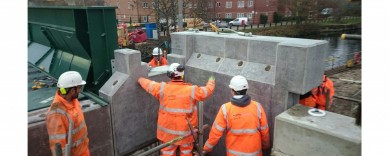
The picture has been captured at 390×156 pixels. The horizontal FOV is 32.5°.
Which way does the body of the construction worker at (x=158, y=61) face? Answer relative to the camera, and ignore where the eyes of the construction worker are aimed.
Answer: toward the camera

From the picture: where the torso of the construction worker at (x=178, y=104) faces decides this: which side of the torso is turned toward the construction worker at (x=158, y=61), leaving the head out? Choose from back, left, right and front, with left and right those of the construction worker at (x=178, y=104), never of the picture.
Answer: front

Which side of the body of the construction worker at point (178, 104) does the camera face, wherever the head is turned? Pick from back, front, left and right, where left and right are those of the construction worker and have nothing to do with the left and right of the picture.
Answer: back

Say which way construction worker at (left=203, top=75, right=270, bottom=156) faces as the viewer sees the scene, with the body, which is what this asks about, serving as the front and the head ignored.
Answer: away from the camera

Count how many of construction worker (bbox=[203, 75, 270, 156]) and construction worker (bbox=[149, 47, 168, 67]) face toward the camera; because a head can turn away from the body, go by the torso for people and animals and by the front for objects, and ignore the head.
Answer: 1

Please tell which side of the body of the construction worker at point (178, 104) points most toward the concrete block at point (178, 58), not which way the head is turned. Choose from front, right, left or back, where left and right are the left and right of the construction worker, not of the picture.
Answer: front

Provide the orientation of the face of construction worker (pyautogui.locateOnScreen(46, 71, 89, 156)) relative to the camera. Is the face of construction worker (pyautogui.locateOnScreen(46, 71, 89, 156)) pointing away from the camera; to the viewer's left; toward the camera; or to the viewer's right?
to the viewer's right

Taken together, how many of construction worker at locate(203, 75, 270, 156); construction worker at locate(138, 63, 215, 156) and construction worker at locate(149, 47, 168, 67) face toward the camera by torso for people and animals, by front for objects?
1

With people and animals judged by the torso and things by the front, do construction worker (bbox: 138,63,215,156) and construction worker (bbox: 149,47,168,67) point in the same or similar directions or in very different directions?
very different directions

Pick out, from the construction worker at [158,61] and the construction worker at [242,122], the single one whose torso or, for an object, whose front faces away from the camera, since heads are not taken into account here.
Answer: the construction worker at [242,122]

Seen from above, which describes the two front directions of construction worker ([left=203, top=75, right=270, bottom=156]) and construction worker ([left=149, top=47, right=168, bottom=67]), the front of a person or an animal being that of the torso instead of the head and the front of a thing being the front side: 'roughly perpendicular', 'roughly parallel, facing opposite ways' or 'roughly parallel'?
roughly parallel, facing opposite ways

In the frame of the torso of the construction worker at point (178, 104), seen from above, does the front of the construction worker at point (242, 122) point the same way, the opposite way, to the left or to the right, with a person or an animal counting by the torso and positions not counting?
the same way
